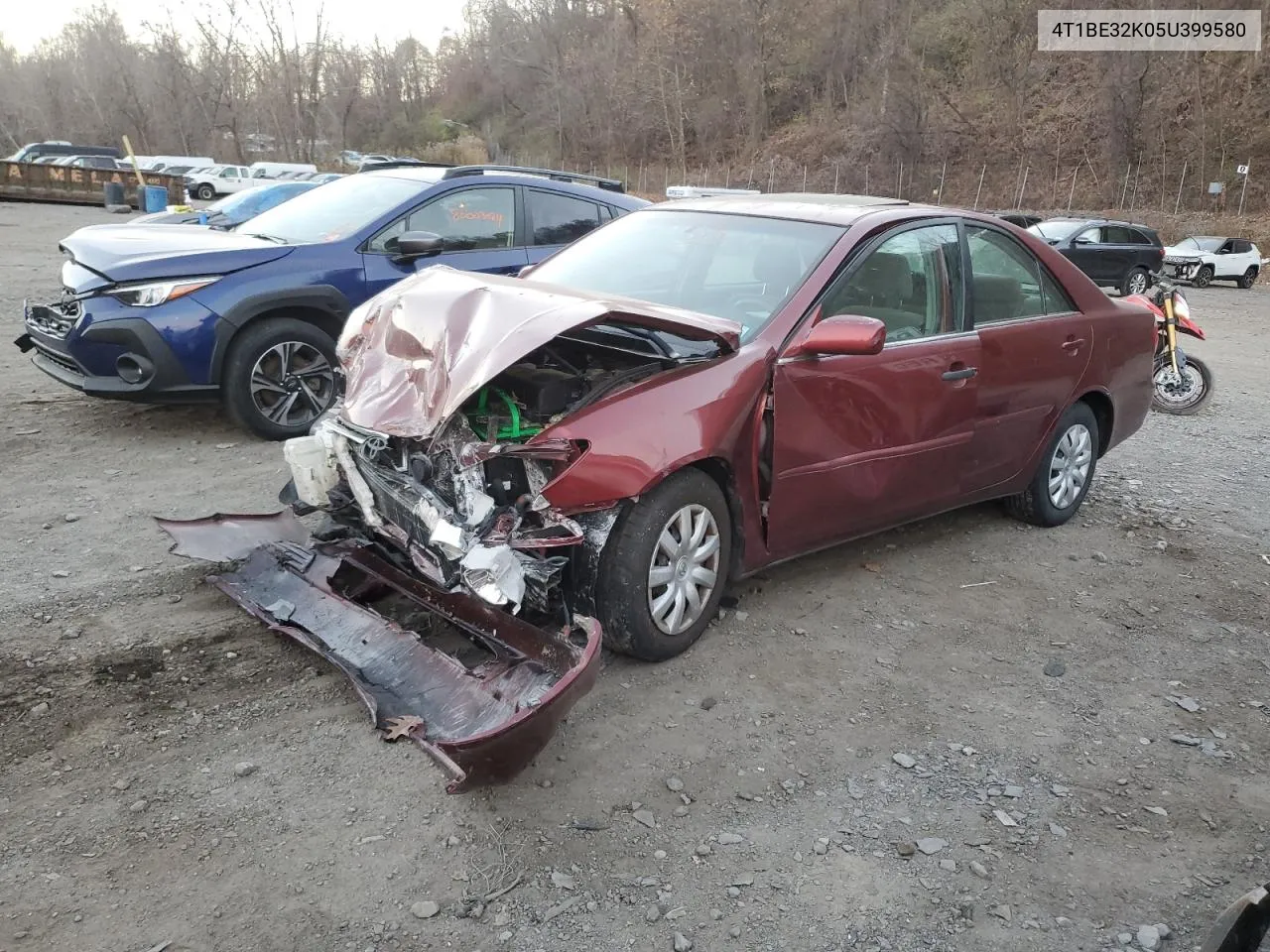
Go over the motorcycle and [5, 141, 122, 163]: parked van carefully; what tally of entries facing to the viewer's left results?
1

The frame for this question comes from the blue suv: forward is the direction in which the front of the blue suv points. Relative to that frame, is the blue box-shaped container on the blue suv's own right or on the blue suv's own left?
on the blue suv's own right

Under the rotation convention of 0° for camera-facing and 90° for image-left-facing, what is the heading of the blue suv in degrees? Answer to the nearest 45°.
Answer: approximately 45°

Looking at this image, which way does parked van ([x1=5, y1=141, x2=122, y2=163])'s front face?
to the viewer's left

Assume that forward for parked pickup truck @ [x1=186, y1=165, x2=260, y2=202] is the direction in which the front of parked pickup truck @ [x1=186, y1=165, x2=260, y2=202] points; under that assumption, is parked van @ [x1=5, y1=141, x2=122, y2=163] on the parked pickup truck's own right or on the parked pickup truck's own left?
on the parked pickup truck's own right

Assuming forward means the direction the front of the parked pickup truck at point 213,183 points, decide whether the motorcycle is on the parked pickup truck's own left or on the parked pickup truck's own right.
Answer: on the parked pickup truck's own left

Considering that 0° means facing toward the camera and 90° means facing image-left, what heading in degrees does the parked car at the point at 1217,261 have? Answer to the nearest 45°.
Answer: approximately 45°

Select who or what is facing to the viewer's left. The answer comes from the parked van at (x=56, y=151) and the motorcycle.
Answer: the parked van

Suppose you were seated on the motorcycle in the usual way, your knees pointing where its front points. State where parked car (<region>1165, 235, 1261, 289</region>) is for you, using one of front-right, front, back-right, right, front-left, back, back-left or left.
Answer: back-left

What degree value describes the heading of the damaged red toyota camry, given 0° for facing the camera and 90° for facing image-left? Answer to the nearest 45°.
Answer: approximately 45°

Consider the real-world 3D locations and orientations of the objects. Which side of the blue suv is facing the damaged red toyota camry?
left
